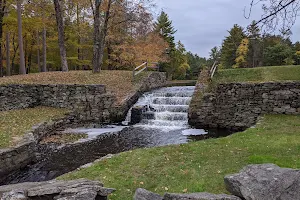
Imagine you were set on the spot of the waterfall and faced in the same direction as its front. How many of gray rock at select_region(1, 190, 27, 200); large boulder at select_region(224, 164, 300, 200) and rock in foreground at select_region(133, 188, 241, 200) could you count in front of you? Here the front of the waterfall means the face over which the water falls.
3

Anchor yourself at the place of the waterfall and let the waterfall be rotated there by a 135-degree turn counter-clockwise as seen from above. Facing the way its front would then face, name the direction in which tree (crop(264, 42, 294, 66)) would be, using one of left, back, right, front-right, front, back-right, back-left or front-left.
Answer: front

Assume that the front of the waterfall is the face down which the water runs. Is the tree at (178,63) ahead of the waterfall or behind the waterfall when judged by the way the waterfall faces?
behind

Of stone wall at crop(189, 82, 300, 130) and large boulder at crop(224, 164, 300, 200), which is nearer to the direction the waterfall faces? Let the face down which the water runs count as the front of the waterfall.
the large boulder

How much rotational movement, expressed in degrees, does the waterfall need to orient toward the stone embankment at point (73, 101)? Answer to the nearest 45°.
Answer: approximately 90° to its right

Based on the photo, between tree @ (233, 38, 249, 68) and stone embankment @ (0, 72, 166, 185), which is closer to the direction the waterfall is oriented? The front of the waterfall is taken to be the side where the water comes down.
the stone embankment

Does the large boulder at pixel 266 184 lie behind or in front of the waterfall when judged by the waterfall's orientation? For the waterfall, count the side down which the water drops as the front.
in front

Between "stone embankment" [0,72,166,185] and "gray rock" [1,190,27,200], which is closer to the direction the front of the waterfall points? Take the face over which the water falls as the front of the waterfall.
the gray rock

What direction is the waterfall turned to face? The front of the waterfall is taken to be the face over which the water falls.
toward the camera

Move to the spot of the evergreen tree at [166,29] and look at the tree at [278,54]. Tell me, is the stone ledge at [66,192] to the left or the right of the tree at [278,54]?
right

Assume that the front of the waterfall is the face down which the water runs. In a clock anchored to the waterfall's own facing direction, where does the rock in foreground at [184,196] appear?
The rock in foreground is roughly at 12 o'clock from the waterfall.

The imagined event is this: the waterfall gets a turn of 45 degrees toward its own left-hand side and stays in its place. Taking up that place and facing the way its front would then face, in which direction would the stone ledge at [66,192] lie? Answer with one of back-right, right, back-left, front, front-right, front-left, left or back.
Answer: front-right

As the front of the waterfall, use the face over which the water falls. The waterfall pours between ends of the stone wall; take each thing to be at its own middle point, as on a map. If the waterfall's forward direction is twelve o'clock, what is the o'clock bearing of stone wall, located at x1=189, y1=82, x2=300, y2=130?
The stone wall is roughly at 10 o'clock from the waterfall.

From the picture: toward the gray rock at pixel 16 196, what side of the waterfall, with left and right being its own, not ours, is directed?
front

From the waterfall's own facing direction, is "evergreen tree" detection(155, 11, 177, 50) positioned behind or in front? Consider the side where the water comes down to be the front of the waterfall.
behind
